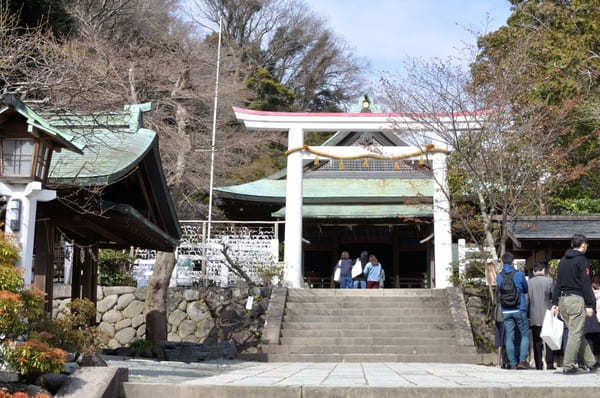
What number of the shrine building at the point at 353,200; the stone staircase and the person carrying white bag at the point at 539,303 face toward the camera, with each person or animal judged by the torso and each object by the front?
2

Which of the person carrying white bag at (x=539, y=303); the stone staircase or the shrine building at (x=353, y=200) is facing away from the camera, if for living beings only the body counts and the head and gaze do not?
the person carrying white bag

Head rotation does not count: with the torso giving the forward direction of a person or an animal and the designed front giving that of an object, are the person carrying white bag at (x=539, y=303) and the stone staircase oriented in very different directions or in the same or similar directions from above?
very different directions

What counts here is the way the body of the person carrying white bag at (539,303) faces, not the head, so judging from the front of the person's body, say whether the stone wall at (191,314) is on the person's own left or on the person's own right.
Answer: on the person's own left

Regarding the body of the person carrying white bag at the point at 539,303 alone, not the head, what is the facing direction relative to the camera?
away from the camera

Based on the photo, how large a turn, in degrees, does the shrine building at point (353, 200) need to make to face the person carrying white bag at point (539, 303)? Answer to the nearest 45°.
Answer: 0° — it already faces them

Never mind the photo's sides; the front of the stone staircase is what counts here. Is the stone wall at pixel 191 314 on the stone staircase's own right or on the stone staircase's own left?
on the stone staircase's own right

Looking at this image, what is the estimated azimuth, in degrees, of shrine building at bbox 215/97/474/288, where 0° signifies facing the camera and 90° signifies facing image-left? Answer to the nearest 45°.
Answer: approximately 0°

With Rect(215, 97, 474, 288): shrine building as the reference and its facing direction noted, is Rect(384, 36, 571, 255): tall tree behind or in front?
in front
